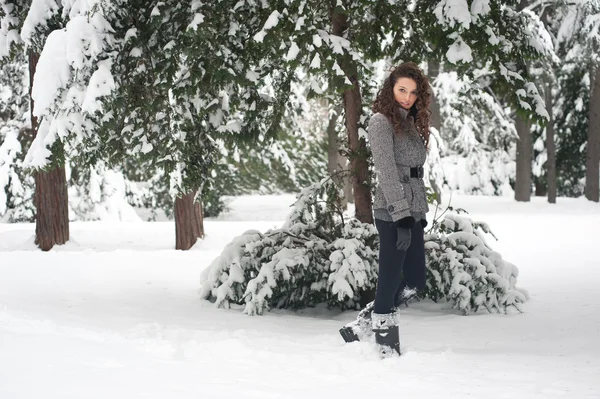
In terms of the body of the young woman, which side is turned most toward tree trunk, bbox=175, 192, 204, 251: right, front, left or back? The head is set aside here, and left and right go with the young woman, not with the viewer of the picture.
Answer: back

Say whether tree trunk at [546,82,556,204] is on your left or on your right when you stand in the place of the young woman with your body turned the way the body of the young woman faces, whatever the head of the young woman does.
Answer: on your left

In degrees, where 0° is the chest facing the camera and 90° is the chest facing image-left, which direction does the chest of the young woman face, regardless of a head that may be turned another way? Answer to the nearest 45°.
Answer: approximately 315°

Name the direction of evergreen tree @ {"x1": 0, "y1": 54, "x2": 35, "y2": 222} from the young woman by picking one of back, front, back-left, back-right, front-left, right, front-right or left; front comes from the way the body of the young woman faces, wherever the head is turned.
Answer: back

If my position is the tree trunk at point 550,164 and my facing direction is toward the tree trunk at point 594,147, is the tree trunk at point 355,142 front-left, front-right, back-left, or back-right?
back-right

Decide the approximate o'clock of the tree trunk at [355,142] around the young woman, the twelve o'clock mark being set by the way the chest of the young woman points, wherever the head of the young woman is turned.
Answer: The tree trunk is roughly at 7 o'clock from the young woman.

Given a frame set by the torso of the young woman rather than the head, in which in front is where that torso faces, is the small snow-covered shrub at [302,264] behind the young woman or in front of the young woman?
behind

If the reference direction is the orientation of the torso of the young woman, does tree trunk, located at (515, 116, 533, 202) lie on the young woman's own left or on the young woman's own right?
on the young woman's own left
